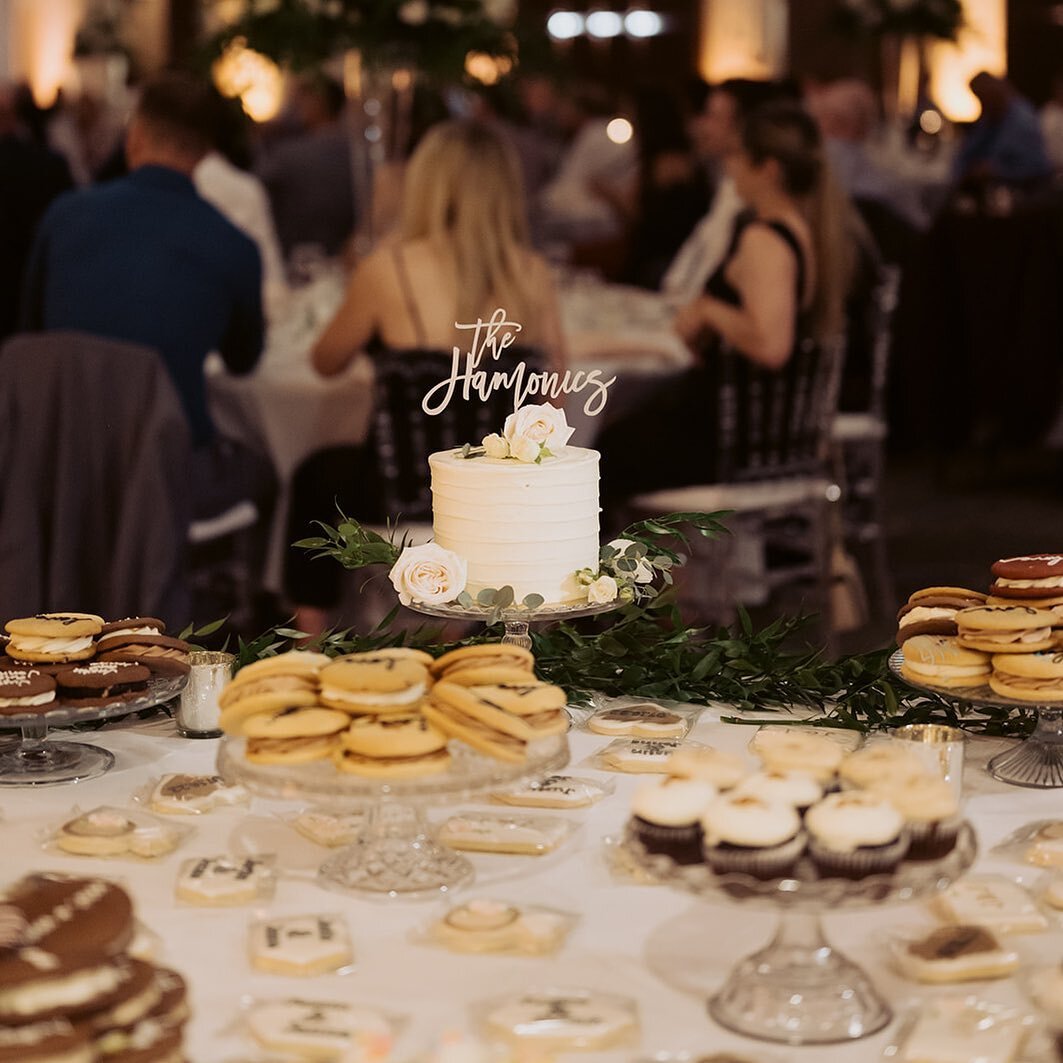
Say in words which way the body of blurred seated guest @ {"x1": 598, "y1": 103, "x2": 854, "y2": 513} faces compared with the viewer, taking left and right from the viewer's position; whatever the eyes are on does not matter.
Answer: facing to the left of the viewer

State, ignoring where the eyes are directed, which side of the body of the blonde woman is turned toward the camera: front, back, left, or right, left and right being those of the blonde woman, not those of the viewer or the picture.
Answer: back

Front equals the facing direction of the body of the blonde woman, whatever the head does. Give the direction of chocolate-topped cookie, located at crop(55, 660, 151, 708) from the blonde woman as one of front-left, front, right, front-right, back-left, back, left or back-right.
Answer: back

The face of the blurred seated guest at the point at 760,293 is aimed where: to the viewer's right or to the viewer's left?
to the viewer's left

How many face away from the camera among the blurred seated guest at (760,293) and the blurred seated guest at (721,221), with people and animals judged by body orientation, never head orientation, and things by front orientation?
0

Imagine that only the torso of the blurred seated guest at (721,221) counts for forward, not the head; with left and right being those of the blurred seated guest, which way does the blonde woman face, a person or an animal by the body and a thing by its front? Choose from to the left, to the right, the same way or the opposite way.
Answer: to the right

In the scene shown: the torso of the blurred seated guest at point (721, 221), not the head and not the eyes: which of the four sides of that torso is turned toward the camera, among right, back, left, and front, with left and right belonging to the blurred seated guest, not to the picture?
left

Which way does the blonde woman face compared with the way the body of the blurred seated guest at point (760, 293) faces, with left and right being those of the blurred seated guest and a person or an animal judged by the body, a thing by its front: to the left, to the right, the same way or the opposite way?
to the right

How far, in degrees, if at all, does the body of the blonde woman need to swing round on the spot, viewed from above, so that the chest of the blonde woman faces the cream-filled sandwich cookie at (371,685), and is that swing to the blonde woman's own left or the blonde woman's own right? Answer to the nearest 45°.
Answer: approximately 180°

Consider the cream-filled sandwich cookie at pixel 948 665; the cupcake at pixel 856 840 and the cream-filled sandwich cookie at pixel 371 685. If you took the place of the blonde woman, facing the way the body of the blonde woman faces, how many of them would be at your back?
3

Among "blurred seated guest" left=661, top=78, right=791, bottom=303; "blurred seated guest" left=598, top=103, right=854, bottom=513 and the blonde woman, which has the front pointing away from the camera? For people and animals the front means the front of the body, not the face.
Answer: the blonde woman

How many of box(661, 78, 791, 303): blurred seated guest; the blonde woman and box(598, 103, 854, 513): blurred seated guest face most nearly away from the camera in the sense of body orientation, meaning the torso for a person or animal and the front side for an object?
1
